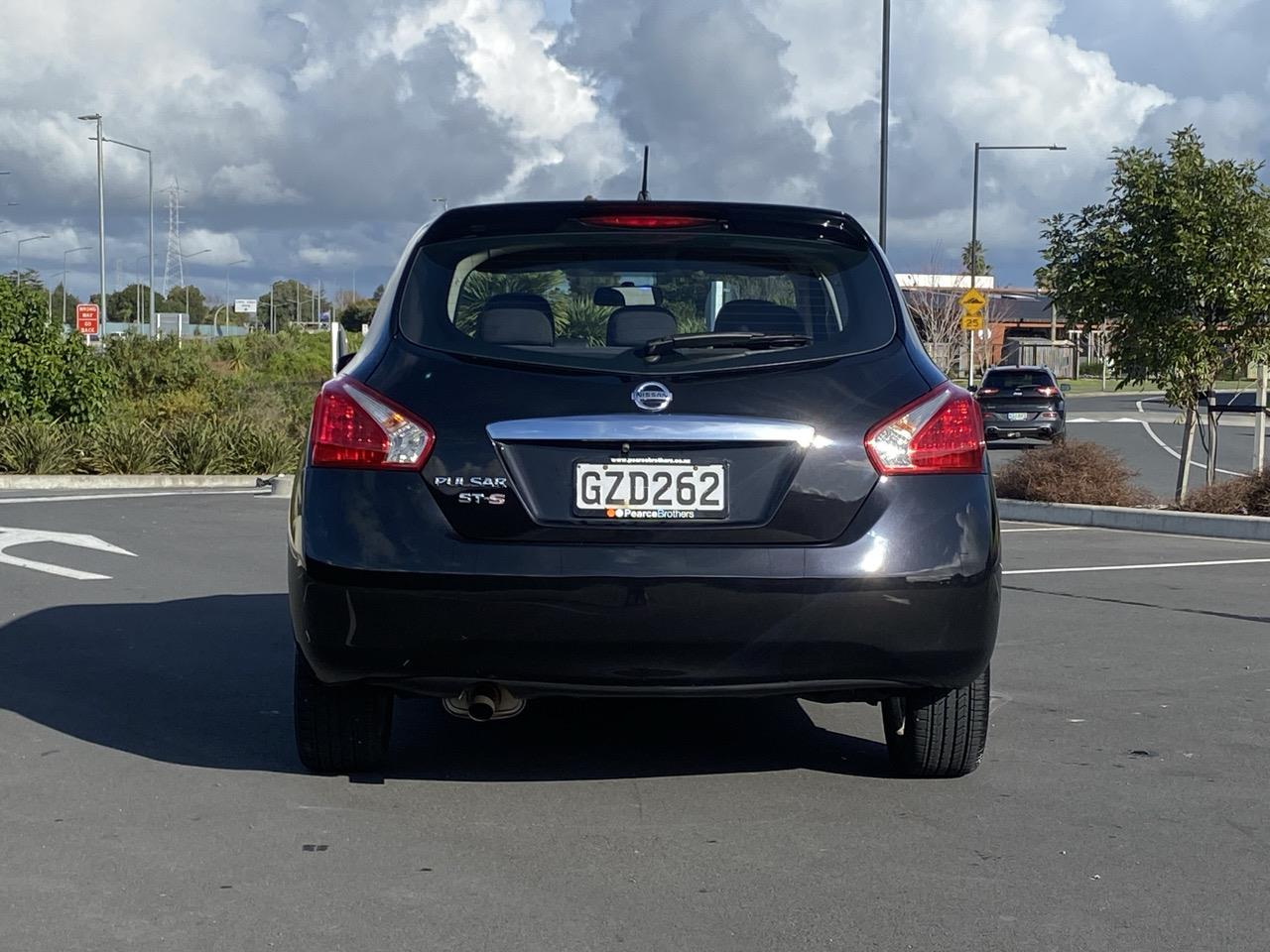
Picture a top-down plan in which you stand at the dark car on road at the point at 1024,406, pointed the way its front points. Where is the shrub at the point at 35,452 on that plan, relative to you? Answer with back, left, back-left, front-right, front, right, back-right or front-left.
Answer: back-left

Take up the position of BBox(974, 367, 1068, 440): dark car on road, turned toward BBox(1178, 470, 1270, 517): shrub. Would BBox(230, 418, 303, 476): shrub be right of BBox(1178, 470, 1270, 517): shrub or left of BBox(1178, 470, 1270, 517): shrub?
right

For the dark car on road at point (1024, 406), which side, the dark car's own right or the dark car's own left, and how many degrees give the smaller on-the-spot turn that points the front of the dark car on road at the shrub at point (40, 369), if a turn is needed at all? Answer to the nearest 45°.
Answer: approximately 135° to the dark car's own left

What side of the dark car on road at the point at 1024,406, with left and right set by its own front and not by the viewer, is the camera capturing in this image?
back

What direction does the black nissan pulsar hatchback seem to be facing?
away from the camera

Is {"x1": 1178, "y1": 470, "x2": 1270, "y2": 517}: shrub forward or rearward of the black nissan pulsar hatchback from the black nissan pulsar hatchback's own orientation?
forward

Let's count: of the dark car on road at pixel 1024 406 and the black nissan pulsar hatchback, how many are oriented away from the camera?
2

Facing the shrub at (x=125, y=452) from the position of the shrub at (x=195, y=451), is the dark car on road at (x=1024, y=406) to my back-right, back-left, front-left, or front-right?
back-right

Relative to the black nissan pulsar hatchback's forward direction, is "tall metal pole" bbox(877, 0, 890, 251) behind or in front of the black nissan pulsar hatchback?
in front

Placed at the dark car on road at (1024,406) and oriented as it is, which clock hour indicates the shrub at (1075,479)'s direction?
The shrub is roughly at 6 o'clock from the dark car on road.
